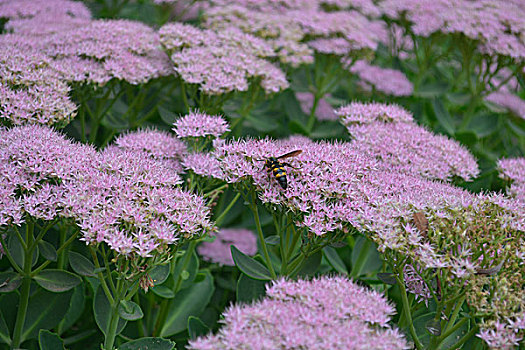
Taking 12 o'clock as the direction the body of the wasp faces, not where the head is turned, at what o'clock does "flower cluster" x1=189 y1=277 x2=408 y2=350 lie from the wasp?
The flower cluster is roughly at 7 o'clock from the wasp.

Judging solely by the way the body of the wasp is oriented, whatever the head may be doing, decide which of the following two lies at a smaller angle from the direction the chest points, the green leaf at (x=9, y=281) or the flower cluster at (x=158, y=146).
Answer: the flower cluster

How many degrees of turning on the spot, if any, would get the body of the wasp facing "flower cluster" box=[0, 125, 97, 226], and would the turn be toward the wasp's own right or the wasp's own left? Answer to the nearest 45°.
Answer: approximately 45° to the wasp's own left

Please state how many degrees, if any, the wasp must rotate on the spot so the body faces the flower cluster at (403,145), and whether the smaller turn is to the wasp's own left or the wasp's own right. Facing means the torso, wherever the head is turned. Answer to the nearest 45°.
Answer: approximately 90° to the wasp's own right

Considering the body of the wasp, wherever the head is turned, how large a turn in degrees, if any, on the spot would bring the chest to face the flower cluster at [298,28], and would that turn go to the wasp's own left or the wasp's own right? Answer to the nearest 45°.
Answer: approximately 45° to the wasp's own right

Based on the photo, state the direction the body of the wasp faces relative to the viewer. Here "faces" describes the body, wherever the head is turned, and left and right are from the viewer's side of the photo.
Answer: facing away from the viewer and to the left of the viewer

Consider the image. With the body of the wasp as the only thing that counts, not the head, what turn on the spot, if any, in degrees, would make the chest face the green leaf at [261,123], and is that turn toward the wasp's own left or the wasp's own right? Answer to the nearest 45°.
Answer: approximately 45° to the wasp's own right
